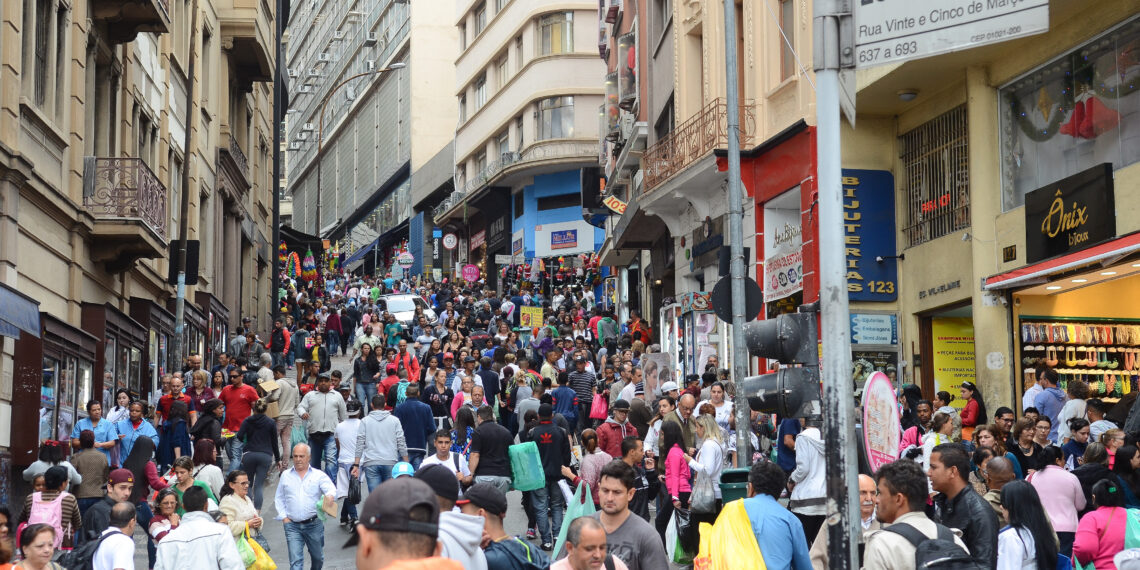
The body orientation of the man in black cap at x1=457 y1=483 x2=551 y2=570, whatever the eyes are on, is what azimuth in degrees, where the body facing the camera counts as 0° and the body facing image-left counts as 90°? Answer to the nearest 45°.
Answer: approximately 135°

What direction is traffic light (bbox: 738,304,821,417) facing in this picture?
to the viewer's left

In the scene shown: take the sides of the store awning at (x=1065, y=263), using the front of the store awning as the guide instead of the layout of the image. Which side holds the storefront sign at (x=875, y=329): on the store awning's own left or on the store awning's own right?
on the store awning's own right

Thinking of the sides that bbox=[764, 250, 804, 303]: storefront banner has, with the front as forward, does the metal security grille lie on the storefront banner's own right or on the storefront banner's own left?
on the storefront banner's own left

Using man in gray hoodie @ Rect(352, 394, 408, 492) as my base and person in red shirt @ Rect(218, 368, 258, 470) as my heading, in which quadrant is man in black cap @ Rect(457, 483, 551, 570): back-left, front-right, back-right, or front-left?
back-left

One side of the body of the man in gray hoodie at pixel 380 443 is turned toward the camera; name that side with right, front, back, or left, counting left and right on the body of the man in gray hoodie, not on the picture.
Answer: back

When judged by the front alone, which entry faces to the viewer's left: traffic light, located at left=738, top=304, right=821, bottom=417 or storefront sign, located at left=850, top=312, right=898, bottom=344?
the traffic light

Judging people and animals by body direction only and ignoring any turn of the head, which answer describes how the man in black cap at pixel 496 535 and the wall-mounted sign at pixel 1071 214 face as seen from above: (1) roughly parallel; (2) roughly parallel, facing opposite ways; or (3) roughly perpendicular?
roughly perpendicular

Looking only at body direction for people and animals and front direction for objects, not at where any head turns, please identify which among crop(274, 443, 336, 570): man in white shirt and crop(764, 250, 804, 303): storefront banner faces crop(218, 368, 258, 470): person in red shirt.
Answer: the storefront banner

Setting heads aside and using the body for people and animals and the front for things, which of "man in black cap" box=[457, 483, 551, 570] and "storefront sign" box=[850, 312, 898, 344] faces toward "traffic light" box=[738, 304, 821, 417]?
the storefront sign
